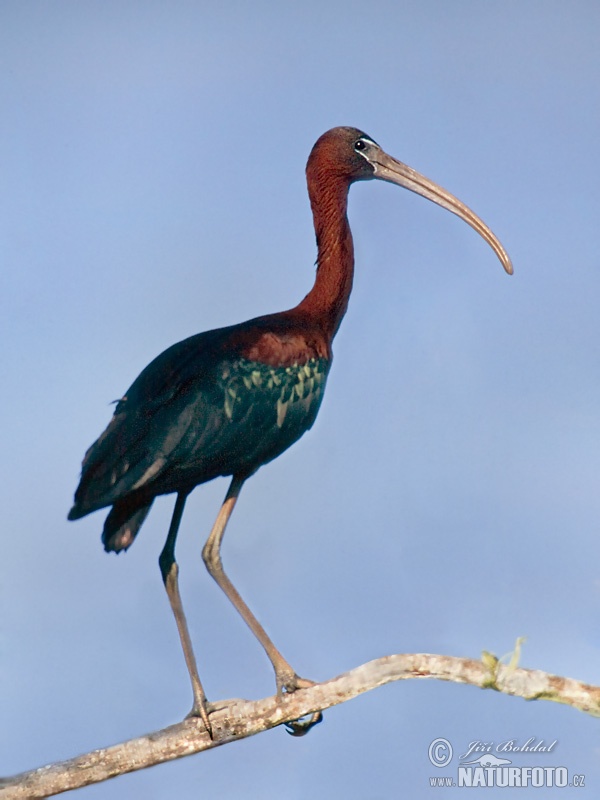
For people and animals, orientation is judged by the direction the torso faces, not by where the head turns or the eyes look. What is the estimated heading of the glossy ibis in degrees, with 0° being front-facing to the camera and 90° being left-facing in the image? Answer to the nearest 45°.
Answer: approximately 270°
